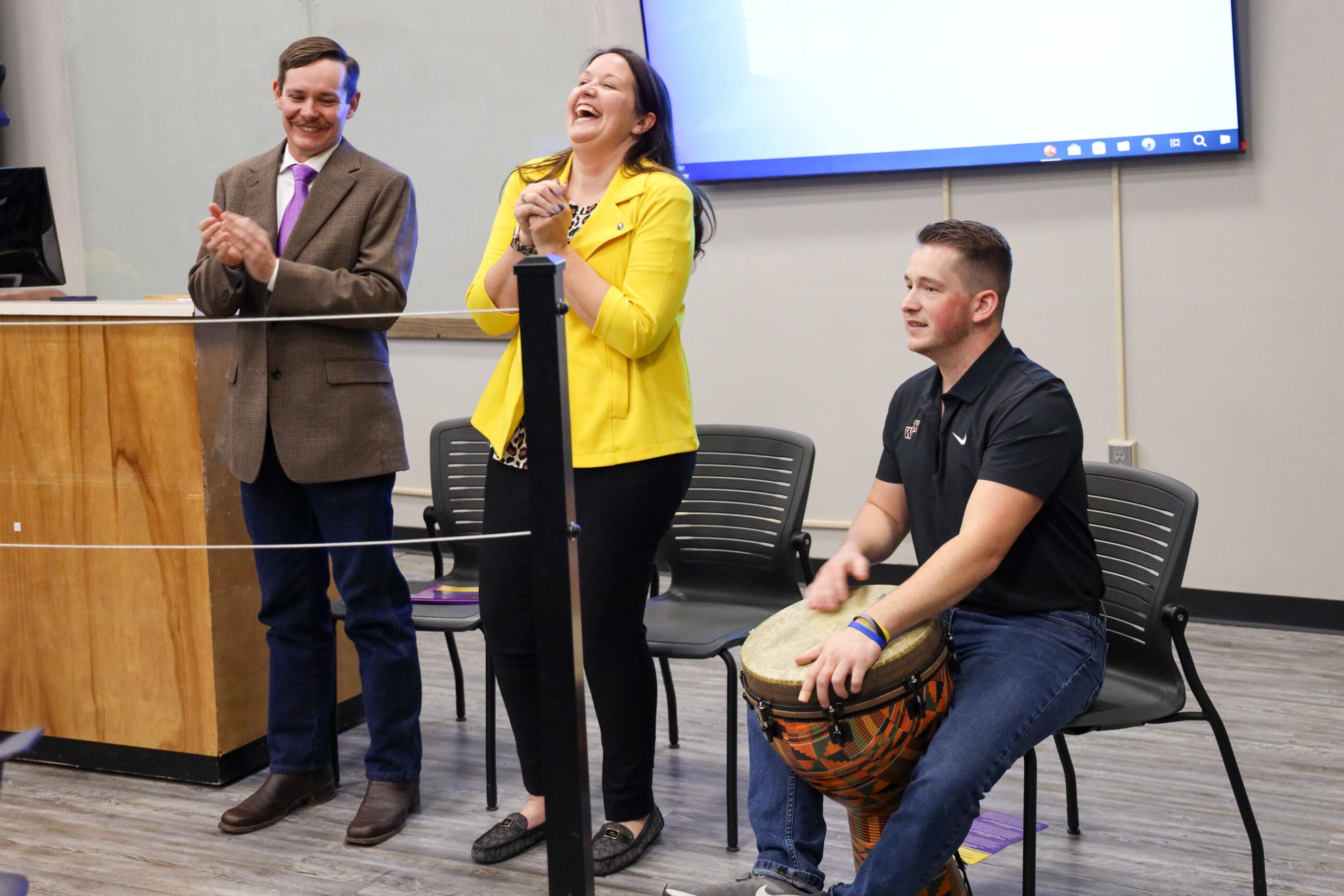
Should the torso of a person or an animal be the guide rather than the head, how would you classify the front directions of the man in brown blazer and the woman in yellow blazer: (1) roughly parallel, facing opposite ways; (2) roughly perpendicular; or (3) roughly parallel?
roughly parallel

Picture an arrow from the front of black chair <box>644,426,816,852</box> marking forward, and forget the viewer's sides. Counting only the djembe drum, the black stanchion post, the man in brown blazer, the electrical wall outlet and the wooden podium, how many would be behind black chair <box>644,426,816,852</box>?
1

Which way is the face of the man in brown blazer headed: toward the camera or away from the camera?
toward the camera

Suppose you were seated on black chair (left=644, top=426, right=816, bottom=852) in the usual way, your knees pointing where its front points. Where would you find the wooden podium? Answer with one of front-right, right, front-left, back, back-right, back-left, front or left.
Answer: front-right

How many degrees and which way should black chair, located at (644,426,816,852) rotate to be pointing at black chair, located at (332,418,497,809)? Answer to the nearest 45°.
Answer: approximately 90° to its right

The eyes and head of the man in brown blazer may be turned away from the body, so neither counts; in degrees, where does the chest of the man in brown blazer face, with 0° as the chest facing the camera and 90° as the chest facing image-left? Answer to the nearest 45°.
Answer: approximately 45°

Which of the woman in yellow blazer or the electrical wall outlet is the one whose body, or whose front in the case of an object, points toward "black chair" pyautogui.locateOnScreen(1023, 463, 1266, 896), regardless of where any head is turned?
the electrical wall outlet

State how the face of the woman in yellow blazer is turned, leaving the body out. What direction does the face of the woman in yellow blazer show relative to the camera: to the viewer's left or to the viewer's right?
to the viewer's left

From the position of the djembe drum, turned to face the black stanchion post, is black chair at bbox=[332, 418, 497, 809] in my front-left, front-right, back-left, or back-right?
front-right

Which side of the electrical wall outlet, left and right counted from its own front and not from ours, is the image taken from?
front

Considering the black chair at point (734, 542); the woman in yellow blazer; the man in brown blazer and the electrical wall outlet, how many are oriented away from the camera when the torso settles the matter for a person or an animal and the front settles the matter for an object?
0

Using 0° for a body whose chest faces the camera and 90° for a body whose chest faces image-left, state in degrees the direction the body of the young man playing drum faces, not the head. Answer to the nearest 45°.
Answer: approximately 45°

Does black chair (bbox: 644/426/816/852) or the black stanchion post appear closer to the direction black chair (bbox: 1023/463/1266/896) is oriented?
the black stanchion post

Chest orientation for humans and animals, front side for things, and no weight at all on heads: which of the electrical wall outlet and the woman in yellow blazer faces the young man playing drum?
the electrical wall outlet

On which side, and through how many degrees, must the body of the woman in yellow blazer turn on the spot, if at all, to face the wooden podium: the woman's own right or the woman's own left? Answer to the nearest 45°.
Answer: approximately 90° to the woman's own right
